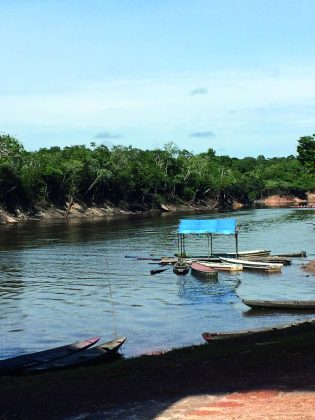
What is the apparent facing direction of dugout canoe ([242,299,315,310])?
to the viewer's left

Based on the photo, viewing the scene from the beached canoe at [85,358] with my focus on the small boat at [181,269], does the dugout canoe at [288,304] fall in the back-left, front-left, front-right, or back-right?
front-right

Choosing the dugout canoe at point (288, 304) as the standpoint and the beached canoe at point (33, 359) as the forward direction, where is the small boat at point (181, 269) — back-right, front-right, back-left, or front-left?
back-right

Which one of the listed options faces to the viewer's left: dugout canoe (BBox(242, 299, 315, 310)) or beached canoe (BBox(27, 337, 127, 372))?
the dugout canoe

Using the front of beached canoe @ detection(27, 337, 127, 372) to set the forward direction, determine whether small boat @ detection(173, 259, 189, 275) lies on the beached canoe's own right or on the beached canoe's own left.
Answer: on the beached canoe's own left

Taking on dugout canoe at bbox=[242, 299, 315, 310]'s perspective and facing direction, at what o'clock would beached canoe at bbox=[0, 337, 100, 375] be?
The beached canoe is roughly at 10 o'clock from the dugout canoe.

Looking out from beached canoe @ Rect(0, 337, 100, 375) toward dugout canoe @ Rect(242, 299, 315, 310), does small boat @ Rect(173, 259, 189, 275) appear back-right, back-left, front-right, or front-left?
front-left

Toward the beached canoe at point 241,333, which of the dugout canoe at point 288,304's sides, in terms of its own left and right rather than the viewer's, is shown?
left

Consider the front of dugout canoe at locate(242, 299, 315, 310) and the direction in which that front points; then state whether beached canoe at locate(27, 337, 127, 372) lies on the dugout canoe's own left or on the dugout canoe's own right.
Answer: on the dugout canoe's own left

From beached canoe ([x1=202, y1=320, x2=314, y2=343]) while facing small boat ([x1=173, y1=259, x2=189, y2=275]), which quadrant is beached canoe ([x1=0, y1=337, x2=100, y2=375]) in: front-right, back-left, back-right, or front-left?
back-left

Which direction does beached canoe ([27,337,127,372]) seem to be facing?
to the viewer's right

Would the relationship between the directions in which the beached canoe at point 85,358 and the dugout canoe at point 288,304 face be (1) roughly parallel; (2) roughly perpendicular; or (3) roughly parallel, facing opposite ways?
roughly parallel, facing opposite ways

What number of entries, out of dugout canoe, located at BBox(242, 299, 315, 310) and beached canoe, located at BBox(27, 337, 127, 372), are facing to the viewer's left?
1

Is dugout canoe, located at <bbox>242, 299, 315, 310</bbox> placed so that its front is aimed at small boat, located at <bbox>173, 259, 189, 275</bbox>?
no
